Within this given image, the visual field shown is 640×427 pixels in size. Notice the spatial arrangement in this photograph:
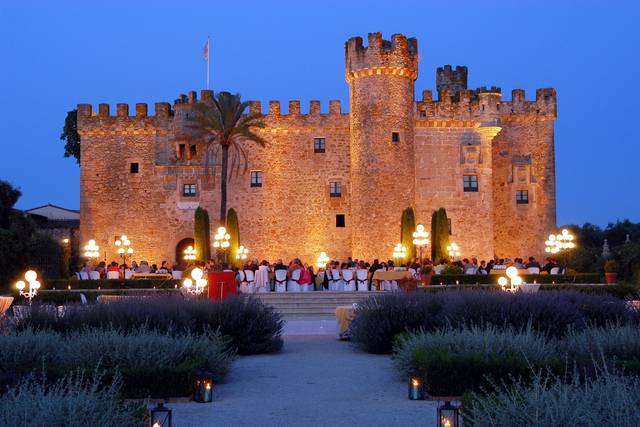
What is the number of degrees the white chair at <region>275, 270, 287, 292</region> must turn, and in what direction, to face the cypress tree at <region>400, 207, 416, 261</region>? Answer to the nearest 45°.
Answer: approximately 45° to its right

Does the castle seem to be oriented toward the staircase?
yes

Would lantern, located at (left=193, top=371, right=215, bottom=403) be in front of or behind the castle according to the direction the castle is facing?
in front

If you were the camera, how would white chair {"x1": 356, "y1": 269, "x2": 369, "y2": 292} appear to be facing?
facing away from the viewer

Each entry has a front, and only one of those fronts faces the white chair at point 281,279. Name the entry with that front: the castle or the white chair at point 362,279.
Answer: the castle

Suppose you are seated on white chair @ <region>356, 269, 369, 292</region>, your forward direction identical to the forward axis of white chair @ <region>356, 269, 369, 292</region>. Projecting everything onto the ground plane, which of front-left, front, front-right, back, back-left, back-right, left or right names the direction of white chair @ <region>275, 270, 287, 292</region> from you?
left

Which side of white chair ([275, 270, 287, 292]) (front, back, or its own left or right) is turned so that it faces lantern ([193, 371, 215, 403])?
back

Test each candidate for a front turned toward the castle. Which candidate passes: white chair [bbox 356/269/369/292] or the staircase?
the white chair

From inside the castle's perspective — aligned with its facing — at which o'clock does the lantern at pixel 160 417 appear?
The lantern is roughly at 12 o'clock from the castle.

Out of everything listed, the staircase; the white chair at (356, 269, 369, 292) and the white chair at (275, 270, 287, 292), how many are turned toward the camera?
1

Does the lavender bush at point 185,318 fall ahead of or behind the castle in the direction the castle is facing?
ahead

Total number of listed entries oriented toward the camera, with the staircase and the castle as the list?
2

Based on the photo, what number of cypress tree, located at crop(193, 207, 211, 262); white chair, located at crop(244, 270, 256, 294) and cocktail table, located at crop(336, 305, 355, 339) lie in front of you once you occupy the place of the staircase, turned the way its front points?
1

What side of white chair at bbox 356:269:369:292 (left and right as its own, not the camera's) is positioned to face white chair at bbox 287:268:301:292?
left

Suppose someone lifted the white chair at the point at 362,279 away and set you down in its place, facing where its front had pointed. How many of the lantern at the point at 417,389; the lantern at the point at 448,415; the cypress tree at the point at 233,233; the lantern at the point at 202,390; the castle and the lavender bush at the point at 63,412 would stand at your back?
4

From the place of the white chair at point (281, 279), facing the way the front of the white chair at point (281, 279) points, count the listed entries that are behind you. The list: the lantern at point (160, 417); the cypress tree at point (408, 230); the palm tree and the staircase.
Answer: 2

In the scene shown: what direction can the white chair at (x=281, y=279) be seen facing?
away from the camera

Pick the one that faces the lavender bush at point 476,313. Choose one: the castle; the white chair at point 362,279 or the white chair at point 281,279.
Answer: the castle
